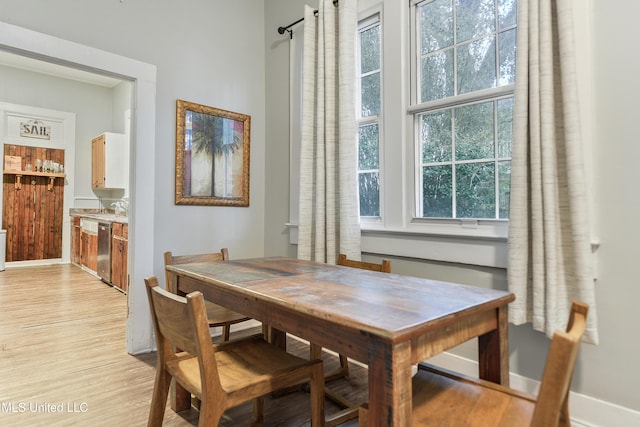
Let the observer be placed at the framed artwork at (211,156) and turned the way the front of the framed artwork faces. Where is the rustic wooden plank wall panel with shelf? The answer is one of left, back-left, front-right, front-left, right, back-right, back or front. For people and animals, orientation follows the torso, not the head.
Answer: back

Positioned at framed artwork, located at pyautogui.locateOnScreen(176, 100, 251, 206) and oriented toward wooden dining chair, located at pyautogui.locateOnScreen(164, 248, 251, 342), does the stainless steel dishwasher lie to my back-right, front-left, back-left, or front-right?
back-right

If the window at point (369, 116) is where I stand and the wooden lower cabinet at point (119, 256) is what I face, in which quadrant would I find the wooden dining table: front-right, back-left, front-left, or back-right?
back-left

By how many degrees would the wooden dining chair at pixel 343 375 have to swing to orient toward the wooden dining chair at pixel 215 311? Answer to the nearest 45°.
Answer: approximately 45° to its right

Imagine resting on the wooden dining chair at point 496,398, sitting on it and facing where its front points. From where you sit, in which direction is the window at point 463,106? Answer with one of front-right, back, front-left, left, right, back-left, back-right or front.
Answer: front-right

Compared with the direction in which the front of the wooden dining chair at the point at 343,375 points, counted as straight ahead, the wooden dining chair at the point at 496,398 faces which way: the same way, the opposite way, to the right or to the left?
to the right

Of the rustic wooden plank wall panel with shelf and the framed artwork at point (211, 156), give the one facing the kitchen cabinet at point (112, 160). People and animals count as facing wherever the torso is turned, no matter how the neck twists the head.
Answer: the rustic wooden plank wall panel with shelf

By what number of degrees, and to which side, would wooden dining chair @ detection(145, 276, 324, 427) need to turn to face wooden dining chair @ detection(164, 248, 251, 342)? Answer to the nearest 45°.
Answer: approximately 45° to its left

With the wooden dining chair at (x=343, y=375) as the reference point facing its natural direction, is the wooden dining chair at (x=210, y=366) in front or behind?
in front

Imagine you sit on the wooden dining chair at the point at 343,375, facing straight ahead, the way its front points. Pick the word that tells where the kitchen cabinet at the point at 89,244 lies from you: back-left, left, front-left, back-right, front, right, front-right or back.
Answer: right

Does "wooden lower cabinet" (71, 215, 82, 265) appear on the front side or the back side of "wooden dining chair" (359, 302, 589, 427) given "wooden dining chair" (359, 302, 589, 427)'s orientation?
on the front side

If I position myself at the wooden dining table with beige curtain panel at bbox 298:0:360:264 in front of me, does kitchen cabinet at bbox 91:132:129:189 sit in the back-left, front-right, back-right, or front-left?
front-left
